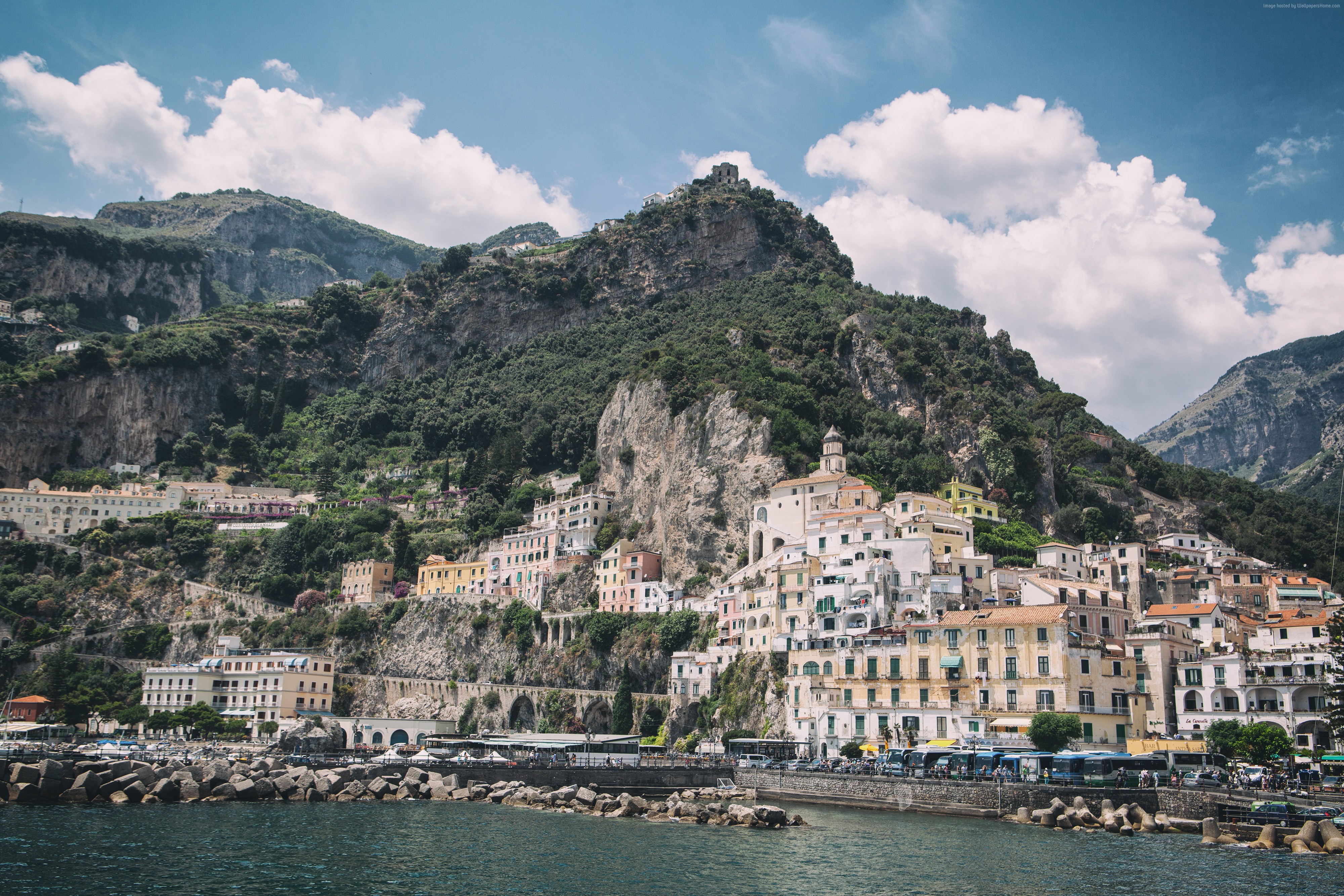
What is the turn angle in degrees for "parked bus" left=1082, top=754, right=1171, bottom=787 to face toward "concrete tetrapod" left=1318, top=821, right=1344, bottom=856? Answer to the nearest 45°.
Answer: approximately 90° to its left

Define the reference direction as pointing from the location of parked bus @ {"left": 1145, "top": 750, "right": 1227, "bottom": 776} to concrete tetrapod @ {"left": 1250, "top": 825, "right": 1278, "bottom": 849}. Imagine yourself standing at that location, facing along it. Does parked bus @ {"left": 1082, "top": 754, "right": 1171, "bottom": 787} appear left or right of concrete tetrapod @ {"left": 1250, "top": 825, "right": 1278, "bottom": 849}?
right

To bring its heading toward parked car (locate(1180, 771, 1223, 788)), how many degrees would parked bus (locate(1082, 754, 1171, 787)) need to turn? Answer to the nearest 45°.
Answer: approximately 135° to its left

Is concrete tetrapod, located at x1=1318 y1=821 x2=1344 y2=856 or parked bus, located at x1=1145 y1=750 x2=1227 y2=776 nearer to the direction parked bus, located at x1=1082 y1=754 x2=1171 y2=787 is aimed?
the concrete tetrapod

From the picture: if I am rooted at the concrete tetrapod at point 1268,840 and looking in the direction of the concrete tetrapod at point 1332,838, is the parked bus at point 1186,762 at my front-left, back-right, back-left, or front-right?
back-left

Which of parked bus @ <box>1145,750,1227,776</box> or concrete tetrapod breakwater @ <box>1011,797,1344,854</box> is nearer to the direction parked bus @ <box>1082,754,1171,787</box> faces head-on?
the concrete tetrapod breakwater

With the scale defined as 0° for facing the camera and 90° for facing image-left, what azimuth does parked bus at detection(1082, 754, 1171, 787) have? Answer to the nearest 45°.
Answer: approximately 45°

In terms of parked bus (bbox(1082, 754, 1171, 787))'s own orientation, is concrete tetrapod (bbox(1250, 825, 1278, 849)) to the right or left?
on its left

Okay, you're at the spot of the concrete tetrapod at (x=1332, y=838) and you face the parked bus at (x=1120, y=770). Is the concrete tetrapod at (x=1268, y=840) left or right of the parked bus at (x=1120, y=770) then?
left
